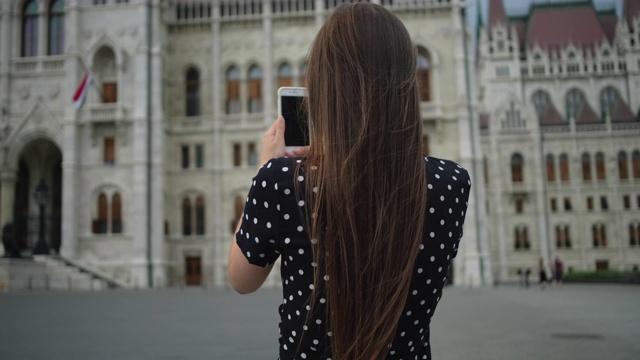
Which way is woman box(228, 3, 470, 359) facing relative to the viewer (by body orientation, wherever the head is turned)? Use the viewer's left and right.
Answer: facing away from the viewer

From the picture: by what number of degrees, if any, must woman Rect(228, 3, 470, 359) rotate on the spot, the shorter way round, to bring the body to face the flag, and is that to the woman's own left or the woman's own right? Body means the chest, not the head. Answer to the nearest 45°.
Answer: approximately 45° to the woman's own left

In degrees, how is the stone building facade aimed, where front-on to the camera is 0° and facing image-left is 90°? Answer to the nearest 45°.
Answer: approximately 0°

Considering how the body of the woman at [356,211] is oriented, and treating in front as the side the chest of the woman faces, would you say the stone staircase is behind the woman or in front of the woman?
in front

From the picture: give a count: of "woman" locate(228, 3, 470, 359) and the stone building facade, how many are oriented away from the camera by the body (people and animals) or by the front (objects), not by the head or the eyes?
1

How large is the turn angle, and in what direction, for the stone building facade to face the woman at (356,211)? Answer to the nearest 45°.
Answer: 0° — it already faces them

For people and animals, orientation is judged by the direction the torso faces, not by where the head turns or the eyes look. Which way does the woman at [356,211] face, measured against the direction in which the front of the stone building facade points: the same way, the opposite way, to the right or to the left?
the opposite way

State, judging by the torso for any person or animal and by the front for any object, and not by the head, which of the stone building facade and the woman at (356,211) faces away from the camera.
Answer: the woman

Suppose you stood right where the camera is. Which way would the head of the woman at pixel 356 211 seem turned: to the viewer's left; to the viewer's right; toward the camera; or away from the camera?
away from the camera
